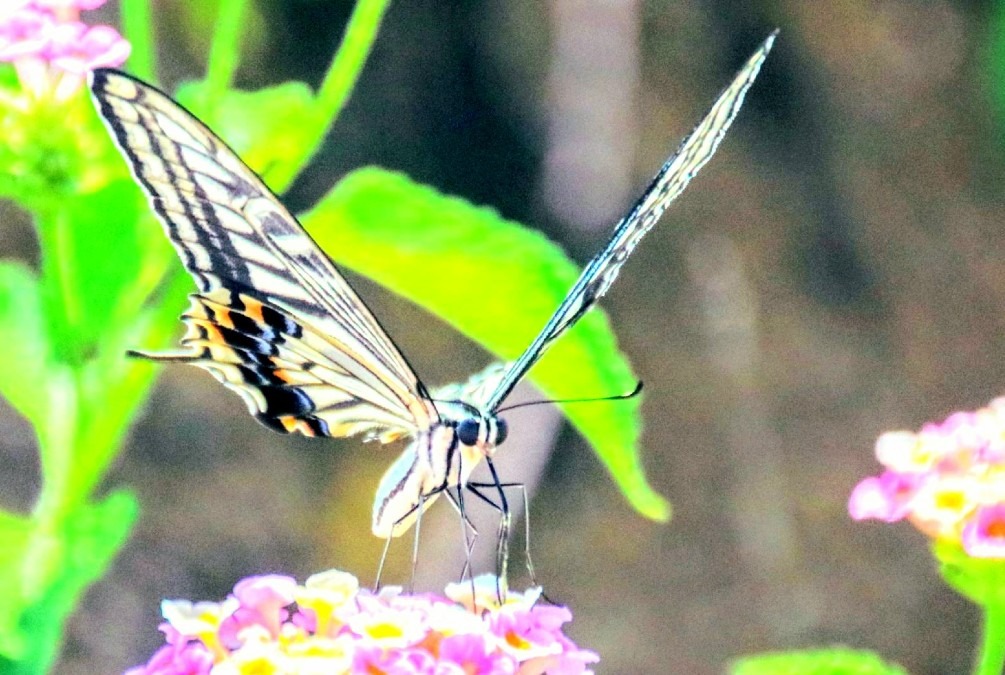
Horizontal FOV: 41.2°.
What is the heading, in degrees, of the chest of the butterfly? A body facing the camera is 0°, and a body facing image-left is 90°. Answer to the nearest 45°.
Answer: approximately 315°
